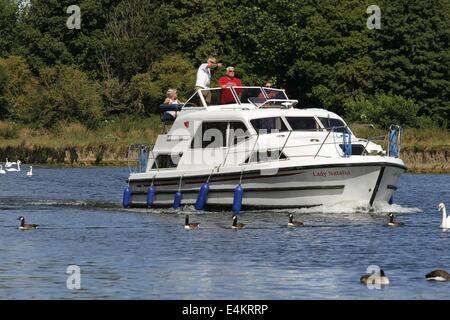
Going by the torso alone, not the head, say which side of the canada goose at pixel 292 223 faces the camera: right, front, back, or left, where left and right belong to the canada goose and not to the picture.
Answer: left

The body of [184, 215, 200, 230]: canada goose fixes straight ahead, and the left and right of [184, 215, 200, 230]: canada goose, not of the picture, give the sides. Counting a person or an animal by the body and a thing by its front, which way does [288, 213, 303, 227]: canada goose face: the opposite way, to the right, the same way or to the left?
the same way

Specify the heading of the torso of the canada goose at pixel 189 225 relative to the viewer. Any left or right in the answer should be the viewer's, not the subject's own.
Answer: facing to the left of the viewer

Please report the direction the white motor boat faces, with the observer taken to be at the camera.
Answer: facing the viewer and to the right of the viewer

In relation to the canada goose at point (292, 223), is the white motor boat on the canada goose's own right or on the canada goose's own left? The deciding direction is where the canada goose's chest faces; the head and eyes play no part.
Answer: on the canada goose's own right

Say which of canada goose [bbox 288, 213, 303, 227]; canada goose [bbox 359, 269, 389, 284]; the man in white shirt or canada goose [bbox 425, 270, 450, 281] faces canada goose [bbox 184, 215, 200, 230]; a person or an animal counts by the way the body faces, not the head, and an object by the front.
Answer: canada goose [bbox 288, 213, 303, 227]

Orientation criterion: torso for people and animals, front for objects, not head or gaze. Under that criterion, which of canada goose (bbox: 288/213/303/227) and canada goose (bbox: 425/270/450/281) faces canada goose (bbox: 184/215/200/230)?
canada goose (bbox: 288/213/303/227)
